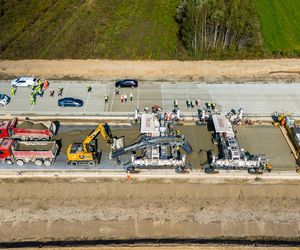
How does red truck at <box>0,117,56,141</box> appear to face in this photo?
to the viewer's left

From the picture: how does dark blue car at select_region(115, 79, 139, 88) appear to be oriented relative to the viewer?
to the viewer's left

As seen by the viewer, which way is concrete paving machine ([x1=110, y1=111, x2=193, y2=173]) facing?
to the viewer's left

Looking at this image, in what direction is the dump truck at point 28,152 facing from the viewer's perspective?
to the viewer's left

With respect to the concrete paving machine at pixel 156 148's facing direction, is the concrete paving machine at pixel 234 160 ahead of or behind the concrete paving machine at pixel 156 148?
behind

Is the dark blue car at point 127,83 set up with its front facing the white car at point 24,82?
yes
